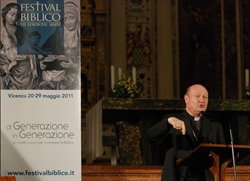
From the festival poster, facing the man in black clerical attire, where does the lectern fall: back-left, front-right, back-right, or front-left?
front-right

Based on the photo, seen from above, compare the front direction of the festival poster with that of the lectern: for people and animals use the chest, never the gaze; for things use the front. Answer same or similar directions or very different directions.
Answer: same or similar directions

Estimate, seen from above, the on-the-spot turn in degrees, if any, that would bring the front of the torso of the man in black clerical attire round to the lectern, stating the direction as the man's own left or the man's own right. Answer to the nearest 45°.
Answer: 0° — they already face it

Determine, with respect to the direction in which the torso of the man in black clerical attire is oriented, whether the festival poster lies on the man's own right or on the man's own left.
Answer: on the man's own right

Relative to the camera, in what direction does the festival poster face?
facing the viewer

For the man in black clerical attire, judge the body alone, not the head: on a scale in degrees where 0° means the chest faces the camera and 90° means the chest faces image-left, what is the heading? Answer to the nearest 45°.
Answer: approximately 315°

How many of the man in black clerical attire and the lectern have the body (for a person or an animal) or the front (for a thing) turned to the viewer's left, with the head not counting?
0

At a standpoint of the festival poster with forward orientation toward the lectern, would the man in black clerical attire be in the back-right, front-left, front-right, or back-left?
front-left

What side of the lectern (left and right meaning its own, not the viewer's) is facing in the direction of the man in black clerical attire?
back

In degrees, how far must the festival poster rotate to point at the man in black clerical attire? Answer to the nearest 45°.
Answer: approximately 90° to its left

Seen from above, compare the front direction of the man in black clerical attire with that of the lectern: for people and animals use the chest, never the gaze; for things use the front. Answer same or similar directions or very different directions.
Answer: same or similar directions
